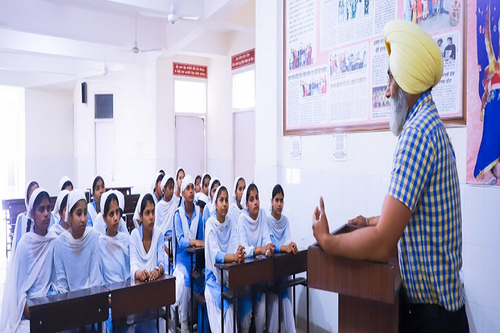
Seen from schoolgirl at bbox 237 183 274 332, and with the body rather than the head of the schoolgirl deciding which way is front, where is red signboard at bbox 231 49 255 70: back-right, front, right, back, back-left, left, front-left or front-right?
back-left

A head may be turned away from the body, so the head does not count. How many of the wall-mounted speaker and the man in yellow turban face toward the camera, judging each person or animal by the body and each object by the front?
1

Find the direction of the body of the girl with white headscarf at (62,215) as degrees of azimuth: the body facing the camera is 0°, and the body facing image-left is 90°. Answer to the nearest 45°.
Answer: approximately 315°

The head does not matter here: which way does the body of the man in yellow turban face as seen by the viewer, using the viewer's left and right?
facing to the left of the viewer

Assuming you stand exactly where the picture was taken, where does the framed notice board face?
facing the viewer and to the left of the viewer

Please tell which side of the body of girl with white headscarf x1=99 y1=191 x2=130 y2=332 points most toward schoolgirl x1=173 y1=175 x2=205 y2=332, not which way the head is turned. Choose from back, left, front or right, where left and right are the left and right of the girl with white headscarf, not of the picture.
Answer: left

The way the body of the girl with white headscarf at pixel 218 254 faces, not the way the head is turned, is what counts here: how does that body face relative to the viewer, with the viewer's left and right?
facing the viewer and to the right of the viewer

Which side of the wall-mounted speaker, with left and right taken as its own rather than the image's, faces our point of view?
front

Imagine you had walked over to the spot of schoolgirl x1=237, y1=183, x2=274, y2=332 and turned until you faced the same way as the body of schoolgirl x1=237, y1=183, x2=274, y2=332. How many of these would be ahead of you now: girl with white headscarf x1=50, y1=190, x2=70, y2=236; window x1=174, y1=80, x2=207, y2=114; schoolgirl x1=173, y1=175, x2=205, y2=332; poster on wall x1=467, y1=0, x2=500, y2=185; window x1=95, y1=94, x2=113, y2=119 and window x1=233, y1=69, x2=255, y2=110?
1

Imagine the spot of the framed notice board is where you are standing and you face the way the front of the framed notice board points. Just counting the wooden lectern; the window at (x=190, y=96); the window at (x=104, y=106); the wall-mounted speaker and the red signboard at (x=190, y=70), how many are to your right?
4

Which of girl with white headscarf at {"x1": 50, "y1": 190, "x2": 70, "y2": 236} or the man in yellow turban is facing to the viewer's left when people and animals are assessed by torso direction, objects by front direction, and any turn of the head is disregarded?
the man in yellow turban

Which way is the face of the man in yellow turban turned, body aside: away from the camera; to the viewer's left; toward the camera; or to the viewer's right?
to the viewer's left

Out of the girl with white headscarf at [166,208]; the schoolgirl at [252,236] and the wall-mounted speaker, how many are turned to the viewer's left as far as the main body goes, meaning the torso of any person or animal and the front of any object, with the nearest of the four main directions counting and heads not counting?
0

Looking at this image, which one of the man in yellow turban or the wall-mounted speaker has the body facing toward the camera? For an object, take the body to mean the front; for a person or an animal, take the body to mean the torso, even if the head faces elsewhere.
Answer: the wall-mounted speaker

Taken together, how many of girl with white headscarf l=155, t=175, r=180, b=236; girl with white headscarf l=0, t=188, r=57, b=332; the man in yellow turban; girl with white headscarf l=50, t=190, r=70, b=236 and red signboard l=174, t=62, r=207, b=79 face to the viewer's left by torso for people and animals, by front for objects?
1

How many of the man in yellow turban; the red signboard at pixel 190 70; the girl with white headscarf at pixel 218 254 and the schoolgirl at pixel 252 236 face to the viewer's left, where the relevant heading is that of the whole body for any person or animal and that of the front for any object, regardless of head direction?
1
